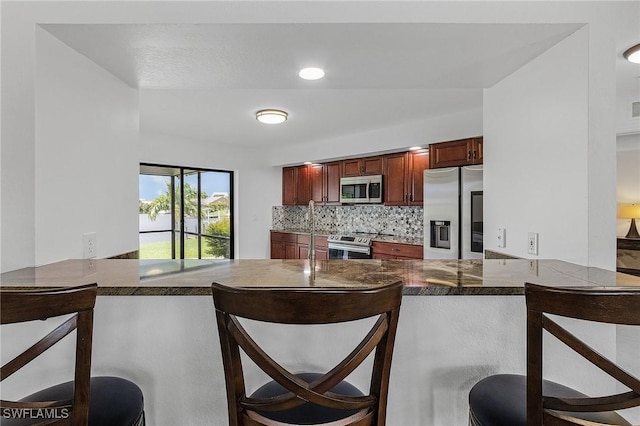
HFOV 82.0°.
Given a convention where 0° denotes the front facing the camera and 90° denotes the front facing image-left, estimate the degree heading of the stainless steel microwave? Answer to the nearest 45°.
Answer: approximately 45°

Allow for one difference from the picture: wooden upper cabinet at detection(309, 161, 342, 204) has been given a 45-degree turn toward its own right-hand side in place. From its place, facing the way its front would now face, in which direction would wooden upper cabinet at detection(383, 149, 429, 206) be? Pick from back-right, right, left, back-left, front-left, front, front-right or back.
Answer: back-left

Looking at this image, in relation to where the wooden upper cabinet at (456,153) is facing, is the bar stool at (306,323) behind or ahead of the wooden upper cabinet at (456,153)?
ahead

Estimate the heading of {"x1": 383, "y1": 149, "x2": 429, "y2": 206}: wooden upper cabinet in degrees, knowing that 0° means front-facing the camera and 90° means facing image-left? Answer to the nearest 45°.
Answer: approximately 45°

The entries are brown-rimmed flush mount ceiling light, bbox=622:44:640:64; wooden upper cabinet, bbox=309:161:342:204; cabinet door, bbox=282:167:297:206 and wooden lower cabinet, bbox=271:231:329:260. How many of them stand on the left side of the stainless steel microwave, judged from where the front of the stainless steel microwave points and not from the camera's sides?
1

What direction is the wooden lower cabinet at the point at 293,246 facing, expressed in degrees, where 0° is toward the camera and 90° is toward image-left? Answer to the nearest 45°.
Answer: approximately 45°

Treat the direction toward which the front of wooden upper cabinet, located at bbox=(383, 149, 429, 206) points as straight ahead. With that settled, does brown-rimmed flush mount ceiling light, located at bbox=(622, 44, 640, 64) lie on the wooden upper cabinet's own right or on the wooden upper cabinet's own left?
on the wooden upper cabinet's own left

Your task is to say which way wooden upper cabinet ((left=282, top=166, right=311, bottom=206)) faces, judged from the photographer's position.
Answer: facing the viewer and to the left of the viewer

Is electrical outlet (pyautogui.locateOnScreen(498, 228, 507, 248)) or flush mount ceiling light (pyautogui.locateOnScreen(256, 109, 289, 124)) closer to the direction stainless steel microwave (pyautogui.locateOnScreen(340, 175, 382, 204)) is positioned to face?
the flush mount ceiling light

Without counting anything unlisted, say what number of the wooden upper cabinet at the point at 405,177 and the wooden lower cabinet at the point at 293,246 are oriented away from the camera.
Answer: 0

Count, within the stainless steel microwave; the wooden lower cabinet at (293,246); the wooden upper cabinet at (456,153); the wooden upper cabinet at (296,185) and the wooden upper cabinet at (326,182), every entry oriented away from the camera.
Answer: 0

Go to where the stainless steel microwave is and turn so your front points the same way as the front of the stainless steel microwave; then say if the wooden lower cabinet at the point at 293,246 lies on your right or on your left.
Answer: on your right

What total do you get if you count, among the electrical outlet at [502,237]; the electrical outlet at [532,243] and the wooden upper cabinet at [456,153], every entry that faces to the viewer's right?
0

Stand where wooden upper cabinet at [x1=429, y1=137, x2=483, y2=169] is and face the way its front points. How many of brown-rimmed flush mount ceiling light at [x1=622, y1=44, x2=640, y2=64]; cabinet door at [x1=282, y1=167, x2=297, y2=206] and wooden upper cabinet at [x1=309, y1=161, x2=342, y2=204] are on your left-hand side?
1

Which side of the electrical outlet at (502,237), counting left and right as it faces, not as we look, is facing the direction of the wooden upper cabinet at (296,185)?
right

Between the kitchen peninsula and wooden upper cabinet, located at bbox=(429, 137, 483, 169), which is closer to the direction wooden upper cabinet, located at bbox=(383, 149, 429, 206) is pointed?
the kitchen peninsula
